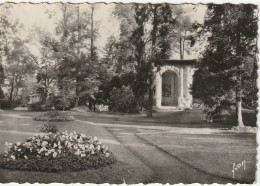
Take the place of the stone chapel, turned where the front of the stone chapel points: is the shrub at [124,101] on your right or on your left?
on your right

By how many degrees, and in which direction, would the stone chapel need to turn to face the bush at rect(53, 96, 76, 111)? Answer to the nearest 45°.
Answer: approximately 90° to its right

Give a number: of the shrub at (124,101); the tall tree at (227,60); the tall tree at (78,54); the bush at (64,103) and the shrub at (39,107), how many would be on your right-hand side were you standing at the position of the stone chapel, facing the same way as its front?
4

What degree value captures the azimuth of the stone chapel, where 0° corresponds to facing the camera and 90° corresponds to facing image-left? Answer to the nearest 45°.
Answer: approximately 0°

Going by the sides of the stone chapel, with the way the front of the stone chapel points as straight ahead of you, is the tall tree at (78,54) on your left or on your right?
on your right
